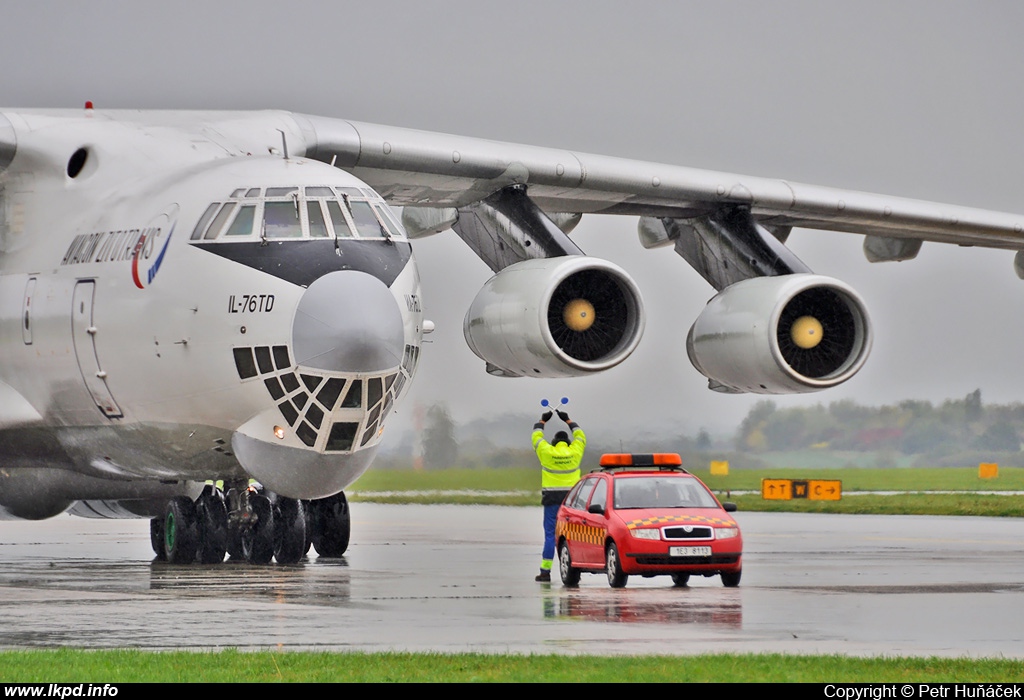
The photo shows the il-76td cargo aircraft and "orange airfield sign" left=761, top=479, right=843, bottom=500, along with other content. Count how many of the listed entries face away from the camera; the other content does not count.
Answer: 0

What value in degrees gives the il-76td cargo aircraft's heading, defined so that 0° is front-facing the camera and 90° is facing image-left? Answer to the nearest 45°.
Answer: approximately 315°

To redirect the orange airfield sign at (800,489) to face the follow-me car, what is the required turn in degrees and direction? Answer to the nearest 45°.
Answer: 0° — it already faces it

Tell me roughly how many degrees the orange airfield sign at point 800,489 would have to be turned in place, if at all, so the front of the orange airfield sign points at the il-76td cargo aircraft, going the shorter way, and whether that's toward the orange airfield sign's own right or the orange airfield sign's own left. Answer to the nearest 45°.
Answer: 0° — it already faces it

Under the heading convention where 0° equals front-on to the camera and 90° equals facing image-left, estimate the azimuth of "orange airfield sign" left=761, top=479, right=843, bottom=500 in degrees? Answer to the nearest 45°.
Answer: approximately 0°
